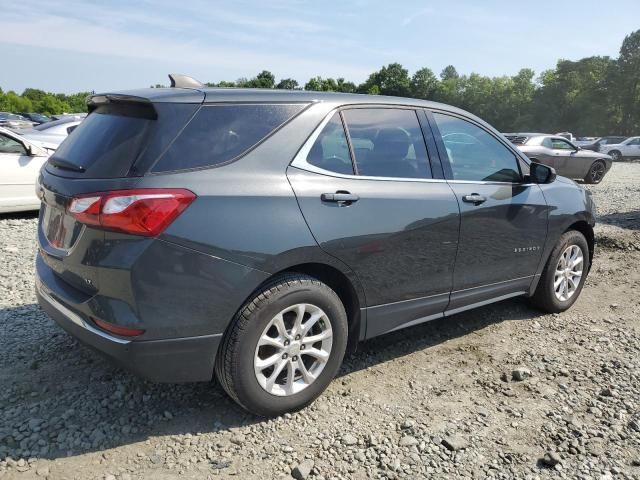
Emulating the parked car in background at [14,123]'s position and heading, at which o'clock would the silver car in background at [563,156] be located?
The silver car in background is roughly at 2 o'clock from the parked car in background.

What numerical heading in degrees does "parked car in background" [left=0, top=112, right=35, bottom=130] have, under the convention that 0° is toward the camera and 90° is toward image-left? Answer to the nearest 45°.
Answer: approximately 270°

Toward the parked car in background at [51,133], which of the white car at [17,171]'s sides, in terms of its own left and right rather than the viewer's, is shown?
left

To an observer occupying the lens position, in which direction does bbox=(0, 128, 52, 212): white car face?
facing to the right of the viewer

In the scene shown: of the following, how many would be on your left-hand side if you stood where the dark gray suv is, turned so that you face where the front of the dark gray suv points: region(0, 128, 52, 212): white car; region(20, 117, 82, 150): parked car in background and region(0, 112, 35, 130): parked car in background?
3

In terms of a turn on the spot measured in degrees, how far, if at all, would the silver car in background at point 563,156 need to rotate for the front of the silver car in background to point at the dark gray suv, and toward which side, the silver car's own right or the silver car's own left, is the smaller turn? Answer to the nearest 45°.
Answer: approximately 90° to the silver car's own right

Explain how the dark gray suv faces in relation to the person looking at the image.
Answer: facing away from the viewer and to the right of the viewer

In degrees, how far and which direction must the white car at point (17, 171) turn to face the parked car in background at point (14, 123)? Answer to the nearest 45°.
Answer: approximately 90° to its left
